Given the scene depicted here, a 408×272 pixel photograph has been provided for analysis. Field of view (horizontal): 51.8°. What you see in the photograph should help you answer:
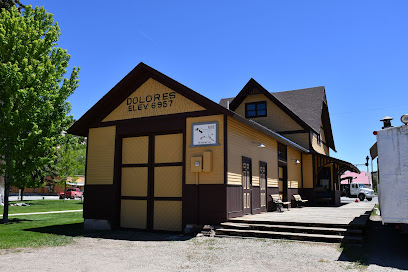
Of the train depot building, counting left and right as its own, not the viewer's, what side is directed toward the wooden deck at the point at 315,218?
left

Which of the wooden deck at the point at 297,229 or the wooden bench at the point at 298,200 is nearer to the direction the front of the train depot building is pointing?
the wooden deck

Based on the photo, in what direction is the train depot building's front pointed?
toward the camera

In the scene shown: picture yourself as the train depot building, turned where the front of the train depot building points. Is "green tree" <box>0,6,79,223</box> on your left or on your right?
on your right

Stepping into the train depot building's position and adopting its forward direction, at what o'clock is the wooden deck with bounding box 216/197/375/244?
The wooden deck is roughly at 10 o'clock from the train depot building.

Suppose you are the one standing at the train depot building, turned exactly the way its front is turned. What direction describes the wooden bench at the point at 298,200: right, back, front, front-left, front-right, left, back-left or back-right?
back-left
